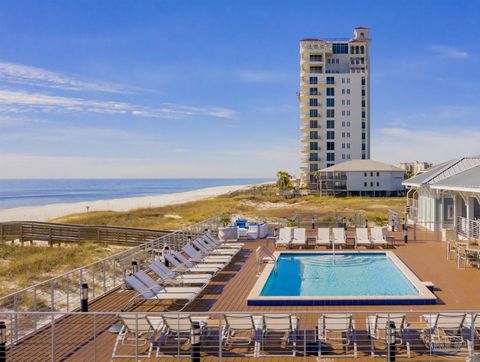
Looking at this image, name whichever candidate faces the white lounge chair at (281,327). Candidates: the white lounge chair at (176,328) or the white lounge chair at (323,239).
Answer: the white lounge chair at (323,239)

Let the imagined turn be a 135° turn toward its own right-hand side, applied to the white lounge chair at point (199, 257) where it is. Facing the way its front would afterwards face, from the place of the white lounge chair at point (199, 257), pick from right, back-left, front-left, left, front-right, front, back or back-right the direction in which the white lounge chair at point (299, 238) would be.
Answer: back

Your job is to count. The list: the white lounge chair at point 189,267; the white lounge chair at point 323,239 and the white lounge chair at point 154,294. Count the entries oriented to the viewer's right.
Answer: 2

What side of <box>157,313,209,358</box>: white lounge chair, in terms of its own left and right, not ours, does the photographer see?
back

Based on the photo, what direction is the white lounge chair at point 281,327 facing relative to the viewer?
away from the camera

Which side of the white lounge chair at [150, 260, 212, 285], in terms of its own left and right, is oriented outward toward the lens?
right

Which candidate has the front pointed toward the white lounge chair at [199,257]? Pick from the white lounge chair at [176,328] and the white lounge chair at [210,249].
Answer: the white lounge chair at [176,328]

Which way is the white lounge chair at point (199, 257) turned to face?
to the viewer's right

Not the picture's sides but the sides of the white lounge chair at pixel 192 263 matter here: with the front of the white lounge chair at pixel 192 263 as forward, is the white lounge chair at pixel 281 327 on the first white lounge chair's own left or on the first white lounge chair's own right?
on the first white lounge chair's own right

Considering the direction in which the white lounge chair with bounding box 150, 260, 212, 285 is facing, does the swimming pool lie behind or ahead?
ahead

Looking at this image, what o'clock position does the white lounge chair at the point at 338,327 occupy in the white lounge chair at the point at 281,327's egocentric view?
the white lounge chair at the point at 338,327 is roughly at 3 o'clock from the white lounge chair at the point at 281,327.

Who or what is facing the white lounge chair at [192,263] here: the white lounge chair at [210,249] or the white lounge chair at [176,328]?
the white lounge chair at [176,328]

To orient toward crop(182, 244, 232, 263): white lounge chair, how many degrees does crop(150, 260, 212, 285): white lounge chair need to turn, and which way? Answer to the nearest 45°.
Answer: approximately 90° to its left

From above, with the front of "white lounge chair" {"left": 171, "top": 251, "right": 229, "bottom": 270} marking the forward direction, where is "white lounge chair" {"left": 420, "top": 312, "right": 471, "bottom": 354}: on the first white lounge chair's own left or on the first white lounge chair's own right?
on the first white lounge chair's own right

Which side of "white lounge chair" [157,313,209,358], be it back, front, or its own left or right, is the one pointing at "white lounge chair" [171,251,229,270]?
front

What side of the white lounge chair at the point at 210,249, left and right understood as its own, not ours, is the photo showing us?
right
